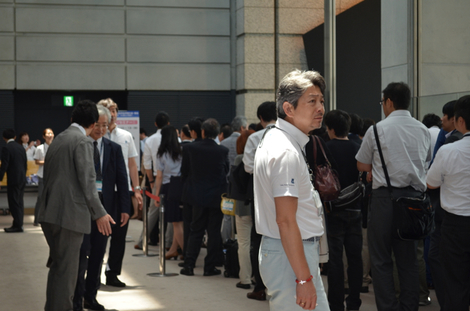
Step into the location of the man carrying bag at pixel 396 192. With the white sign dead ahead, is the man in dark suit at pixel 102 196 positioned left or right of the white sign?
left

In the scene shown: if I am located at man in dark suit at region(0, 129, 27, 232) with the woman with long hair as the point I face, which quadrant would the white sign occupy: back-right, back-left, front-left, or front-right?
front-left

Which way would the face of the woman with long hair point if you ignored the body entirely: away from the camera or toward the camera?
away from the camera

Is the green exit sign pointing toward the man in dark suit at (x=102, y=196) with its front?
yes

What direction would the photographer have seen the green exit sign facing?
facing the viewer

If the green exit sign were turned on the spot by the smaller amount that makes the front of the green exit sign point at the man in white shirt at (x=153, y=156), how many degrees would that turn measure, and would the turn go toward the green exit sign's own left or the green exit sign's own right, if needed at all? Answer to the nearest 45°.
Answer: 0° — it already faces them

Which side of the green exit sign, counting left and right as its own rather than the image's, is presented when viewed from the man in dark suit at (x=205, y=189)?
front

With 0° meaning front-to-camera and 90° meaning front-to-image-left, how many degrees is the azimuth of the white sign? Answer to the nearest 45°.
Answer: approximately 0°

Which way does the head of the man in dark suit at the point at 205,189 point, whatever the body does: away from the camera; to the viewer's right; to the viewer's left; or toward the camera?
away from the camera

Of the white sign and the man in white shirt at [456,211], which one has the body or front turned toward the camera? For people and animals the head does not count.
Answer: the white sign

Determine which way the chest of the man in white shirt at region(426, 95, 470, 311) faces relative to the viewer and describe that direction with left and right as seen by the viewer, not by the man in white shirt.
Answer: facing away from the viewer and to the left of the viewer

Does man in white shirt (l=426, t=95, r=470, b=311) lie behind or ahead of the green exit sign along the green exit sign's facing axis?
ahead

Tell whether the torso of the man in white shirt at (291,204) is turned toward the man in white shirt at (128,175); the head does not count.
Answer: no

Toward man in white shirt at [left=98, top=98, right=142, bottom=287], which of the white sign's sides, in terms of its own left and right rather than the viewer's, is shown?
front

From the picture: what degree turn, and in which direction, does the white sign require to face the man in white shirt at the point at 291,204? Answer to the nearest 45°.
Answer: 0° — it already faces them
